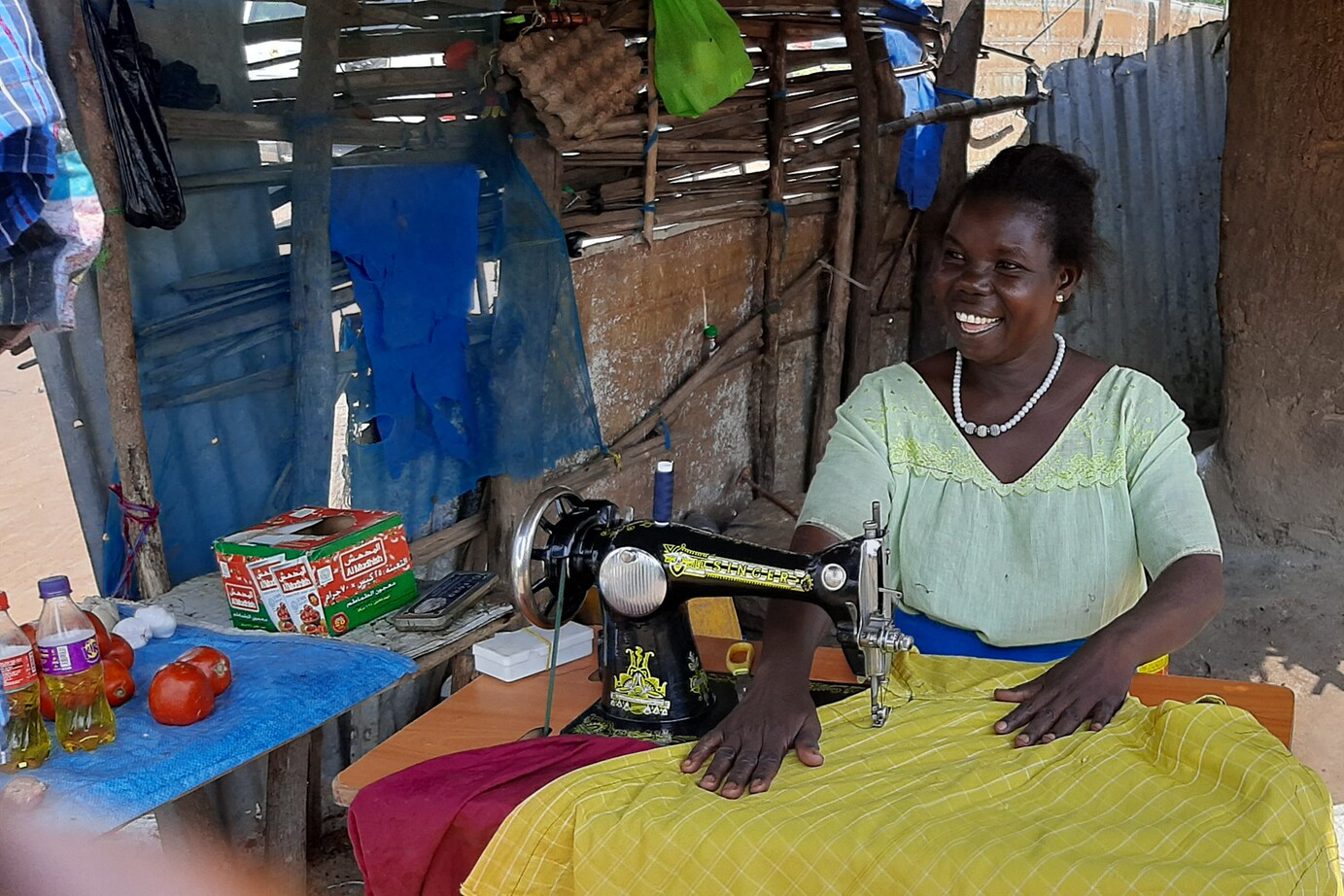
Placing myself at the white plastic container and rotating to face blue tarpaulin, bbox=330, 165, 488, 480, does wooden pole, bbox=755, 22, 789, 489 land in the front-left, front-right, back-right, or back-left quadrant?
front-right

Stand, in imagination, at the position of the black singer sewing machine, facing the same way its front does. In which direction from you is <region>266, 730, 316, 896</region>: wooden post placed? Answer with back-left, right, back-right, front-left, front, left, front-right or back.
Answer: left

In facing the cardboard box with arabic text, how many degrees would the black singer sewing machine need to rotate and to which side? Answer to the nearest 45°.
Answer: approximately 90° to its left

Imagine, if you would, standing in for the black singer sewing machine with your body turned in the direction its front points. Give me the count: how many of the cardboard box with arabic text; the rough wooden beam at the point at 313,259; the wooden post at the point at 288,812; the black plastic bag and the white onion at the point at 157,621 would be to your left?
5

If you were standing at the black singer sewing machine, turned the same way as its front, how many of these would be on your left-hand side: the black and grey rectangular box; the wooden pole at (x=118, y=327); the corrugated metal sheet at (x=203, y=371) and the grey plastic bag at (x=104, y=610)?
4

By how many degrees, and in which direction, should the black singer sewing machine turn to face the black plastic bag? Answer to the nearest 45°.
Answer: approximately 90° to its left

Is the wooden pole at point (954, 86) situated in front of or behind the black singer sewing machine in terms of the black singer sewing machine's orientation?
in front

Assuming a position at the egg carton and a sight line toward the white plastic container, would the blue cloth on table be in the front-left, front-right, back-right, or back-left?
front-right

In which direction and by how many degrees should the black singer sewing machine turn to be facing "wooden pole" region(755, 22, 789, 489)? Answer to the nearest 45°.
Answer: approximately 45° to its left

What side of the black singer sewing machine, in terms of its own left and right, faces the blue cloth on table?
left

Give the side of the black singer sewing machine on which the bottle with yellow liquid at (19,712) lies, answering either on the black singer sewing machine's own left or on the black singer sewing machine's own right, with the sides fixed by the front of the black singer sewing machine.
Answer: on the black singer sewing machine's own left

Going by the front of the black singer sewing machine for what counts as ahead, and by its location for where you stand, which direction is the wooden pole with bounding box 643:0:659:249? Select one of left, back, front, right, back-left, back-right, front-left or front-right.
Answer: front-left

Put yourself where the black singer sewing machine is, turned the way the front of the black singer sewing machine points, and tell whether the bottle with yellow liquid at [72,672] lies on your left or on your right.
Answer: on your left

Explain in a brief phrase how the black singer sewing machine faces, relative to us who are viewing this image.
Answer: facing away from the viewer and to the right of the viewer

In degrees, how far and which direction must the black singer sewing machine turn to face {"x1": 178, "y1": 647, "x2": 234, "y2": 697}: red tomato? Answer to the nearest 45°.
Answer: approximately 90° to its left

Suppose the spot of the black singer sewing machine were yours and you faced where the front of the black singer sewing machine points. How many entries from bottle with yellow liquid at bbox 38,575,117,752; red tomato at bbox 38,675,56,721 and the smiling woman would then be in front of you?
1

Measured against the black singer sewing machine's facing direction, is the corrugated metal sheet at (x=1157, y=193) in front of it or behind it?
in front

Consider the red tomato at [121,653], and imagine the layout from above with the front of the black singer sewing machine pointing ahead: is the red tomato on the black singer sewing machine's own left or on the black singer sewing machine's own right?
on the black singer sewing machine's own left

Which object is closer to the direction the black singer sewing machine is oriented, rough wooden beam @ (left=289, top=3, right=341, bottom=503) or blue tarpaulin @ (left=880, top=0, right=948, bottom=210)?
the blue tarpaulin
